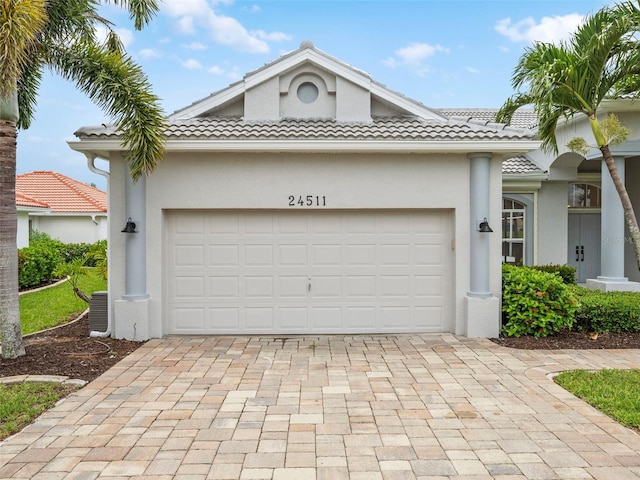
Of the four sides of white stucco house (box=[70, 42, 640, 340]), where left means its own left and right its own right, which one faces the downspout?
right

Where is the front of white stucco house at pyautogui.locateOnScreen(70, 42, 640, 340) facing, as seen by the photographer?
facing the viewer

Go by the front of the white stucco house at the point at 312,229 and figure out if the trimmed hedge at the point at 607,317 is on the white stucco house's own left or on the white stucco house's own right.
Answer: on the white stucco house's own left

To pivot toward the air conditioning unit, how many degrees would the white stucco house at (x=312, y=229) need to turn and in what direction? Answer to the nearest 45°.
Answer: approximately 90° to its right

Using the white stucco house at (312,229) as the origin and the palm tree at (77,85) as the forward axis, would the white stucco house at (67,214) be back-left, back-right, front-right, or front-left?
front-right

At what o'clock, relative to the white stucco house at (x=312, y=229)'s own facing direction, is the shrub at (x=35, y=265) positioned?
The shrub is roughly at 4 o'clock from the white stucco house.

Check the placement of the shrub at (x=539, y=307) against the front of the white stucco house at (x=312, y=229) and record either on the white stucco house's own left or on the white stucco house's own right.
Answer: on the white stucco house's own left

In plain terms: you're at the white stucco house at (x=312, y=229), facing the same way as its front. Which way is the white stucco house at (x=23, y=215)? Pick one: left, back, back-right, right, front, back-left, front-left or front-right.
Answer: back-right

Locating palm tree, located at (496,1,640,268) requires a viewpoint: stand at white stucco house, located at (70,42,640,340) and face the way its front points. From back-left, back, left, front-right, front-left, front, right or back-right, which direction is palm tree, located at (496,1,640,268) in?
left
